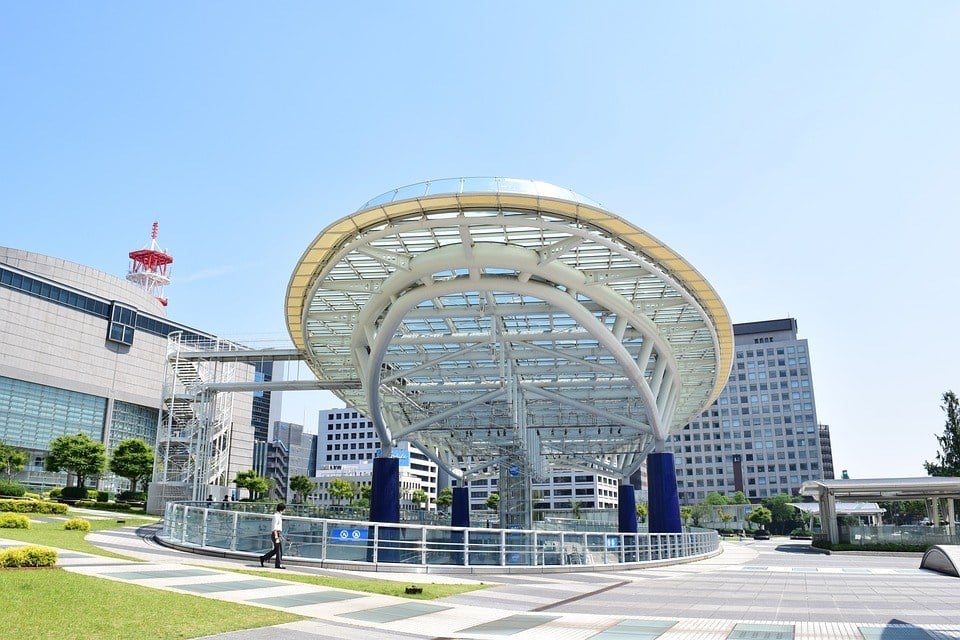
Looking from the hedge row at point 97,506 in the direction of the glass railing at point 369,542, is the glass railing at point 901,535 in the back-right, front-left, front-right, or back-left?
front-left

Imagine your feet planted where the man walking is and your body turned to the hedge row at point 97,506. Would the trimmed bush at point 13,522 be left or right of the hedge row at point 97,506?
left

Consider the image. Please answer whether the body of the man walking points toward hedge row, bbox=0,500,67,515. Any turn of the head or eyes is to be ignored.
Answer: no

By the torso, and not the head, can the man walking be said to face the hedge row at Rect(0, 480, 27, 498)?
no
